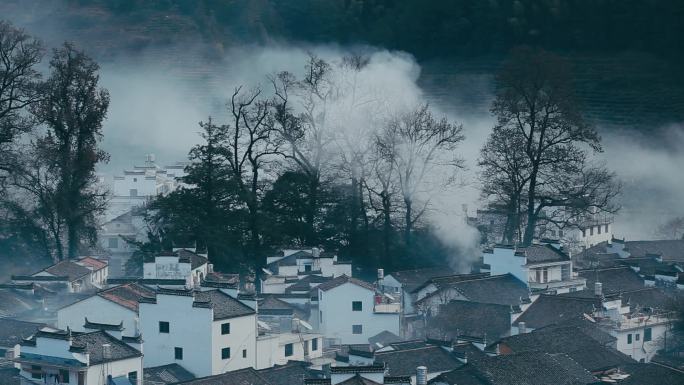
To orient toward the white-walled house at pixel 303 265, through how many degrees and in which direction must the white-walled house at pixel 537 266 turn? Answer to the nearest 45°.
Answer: approximately 135° to its right

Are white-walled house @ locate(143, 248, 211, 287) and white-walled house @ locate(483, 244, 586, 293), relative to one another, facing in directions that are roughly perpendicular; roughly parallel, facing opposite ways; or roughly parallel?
roughly parallel

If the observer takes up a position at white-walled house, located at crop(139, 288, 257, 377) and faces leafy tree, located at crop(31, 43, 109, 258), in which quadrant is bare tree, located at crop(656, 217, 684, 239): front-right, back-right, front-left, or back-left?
front-right

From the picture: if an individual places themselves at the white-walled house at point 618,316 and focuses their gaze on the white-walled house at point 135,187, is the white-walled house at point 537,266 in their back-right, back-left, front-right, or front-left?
front-right

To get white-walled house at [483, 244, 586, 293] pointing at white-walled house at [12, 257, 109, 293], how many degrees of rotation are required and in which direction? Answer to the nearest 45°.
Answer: approximately 135° to its right

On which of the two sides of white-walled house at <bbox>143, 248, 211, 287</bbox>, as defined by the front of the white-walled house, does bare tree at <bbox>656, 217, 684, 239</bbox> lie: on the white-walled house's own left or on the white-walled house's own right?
on the white-walled house's own left

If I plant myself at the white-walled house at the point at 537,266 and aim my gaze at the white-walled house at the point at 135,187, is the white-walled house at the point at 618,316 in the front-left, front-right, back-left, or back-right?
back-left

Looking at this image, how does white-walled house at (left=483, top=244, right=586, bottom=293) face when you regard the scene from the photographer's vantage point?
facing the viewer and to the right of the viewer

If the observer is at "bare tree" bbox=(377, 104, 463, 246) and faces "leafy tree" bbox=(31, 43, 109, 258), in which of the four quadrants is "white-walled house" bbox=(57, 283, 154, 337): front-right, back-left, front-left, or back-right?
front-left

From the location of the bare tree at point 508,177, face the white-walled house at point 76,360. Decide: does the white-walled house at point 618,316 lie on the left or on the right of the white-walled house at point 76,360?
left

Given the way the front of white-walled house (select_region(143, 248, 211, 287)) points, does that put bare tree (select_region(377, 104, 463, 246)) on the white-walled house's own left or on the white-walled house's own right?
on the white-walled house's own left

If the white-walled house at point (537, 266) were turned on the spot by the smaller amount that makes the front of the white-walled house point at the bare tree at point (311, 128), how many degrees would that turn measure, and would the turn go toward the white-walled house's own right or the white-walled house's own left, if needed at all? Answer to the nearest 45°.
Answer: approximately 180°

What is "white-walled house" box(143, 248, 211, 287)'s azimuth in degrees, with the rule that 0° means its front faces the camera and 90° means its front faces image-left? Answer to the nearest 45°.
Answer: approximately 315°

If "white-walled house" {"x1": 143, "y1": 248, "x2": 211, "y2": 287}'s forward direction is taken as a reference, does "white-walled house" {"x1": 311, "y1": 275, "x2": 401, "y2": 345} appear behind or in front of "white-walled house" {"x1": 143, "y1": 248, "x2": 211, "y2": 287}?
in front

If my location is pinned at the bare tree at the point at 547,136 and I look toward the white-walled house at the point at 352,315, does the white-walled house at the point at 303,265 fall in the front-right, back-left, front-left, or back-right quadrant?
front-right

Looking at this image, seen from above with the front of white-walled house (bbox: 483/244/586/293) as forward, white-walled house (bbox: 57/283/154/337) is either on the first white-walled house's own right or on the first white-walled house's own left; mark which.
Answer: on the first white-walled house's own right

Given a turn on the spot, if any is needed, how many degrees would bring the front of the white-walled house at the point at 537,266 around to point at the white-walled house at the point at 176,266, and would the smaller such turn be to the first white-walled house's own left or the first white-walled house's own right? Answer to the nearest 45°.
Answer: approximately 135° to the first white-walled house's own right

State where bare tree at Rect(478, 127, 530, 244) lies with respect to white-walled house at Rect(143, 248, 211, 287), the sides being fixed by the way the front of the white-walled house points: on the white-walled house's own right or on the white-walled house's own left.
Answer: on the white-walled house's own left
